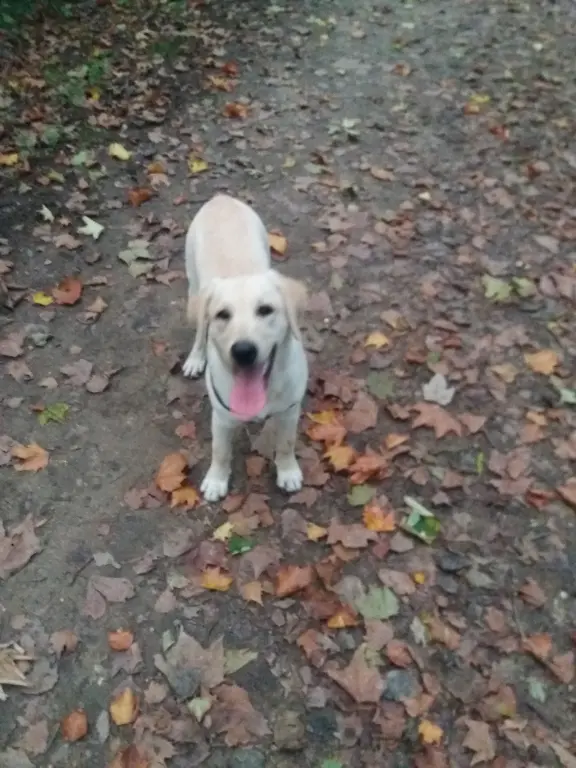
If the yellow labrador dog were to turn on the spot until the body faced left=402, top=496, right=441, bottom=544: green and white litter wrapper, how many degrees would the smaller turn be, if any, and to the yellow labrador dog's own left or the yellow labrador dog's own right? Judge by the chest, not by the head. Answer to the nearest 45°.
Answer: approximately 90° to the yellow labrador dog's own left

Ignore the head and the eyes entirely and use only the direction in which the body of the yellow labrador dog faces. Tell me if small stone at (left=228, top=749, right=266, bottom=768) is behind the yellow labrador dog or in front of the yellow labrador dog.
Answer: in front

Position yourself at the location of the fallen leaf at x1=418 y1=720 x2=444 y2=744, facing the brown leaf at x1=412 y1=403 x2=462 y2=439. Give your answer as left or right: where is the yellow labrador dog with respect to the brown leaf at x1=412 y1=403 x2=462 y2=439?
left

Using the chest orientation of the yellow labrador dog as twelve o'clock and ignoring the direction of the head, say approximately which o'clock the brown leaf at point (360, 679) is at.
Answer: The brown leaf is roughly at 11 o'clock from the yellow labrador dog.

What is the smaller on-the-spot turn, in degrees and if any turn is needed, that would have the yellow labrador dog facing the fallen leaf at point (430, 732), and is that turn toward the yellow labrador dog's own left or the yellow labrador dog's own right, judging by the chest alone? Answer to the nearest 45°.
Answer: approximately 45° to the yellow labrador dog's own left

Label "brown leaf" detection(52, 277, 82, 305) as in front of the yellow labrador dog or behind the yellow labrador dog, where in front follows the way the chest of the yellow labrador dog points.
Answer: behind

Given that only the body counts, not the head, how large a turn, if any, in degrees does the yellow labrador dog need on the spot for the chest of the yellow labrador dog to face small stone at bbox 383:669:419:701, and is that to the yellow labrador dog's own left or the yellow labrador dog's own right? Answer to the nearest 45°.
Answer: approximately 45° to the yellow labrador dog's own left

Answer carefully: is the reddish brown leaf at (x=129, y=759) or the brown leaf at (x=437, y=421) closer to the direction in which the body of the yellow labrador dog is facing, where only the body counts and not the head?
the reddish brown leaf

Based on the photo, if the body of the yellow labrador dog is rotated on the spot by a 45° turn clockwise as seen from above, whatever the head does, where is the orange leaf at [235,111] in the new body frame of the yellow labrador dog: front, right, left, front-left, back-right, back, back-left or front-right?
back-right

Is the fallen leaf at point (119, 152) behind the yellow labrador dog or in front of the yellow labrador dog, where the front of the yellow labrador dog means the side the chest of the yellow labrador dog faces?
behind

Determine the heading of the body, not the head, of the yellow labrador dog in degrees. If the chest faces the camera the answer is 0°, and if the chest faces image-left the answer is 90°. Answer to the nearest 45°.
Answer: approximately 0°

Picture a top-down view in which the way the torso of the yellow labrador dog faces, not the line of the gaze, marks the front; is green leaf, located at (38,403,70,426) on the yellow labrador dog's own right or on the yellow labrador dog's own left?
on the yellow labrador dog's own right
